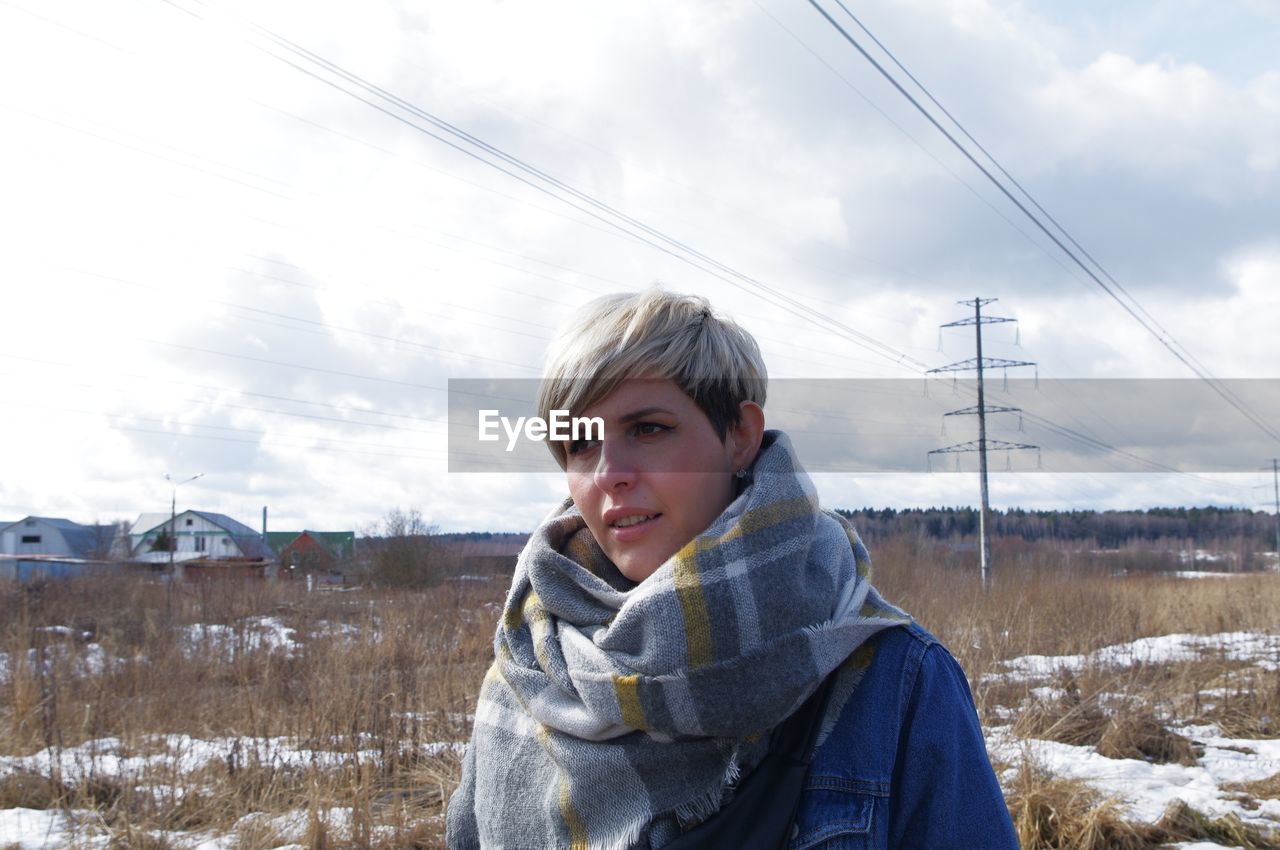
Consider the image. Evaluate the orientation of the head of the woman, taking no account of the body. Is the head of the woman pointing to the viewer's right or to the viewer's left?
to the viewer's left

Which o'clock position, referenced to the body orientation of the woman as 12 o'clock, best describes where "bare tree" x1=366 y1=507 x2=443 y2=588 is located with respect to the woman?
The bare tree is roughly at 4 o'clock from the woman.
